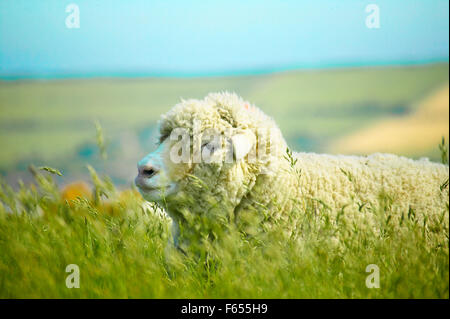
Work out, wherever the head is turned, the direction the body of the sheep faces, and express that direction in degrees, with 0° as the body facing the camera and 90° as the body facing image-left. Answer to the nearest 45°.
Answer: approximately 90°
